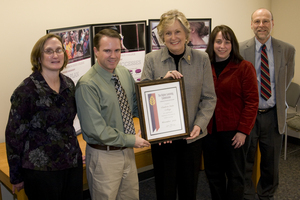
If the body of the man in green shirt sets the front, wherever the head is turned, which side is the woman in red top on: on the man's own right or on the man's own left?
on the man's own left

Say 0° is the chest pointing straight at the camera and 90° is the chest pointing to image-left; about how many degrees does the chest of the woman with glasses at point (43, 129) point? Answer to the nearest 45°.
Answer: approximately 315°
